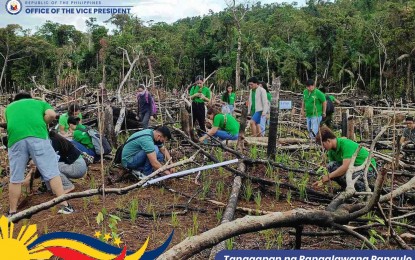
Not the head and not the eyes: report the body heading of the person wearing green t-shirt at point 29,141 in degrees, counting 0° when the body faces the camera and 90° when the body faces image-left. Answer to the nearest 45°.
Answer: approximately 180°

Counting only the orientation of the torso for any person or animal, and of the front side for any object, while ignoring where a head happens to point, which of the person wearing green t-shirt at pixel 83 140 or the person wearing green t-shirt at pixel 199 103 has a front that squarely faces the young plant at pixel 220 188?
the person wearing green t-shirt at pixel 199 103

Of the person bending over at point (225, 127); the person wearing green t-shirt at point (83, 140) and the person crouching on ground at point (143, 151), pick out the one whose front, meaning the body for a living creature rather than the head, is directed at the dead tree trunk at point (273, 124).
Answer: the person crouching on ground

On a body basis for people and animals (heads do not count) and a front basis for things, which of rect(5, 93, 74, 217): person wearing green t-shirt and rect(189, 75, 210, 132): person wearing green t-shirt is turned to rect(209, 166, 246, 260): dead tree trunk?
rect(189, 75, 210, 132): person wearing green t-shirt

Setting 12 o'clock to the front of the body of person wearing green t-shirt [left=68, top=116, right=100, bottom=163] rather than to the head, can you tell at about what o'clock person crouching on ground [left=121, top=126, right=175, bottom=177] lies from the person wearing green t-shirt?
The person crouching on ground is roughly at 8 o'clock from the person wearing green t-shirt.

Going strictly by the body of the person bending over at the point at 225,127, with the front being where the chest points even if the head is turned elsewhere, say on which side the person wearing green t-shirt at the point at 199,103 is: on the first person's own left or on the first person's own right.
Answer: on the first person's own right

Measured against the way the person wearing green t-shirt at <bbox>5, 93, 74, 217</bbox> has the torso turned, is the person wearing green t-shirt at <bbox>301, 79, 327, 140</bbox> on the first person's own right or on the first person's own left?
on the first person's own right

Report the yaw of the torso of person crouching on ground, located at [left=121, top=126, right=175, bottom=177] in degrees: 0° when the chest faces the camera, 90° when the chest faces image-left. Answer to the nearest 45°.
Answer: approximately 270°

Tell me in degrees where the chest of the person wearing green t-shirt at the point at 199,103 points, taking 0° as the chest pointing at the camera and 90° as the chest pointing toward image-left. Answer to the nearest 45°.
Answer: approximately 0°
